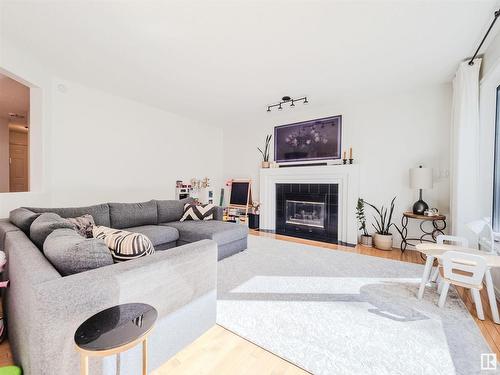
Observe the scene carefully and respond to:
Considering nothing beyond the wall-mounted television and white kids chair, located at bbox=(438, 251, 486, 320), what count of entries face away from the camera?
1

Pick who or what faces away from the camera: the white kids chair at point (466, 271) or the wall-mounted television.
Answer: the white kids chair

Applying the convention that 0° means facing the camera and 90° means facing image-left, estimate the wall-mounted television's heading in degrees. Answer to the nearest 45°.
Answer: approximately 45°

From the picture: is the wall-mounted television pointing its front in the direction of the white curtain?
no

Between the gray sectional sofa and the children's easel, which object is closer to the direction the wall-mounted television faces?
the gray sectional sofa

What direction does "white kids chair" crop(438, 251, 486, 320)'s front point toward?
away from the camera

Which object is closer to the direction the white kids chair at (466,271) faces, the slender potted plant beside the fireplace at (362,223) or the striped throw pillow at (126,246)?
the slender potted plant beside the fireplace

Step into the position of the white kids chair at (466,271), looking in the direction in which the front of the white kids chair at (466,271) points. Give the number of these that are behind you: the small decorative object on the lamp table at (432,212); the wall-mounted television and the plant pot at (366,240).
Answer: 0

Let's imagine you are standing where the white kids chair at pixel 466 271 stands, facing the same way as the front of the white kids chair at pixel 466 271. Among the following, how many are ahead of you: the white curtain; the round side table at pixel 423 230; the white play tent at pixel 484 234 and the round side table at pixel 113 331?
3

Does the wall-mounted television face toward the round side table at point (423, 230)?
no

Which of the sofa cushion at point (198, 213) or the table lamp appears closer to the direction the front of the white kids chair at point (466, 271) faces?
the table lamp

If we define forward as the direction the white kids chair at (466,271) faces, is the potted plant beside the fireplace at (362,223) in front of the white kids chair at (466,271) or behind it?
in front

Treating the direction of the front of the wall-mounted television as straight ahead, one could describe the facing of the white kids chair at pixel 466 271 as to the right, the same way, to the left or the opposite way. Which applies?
the opposite way

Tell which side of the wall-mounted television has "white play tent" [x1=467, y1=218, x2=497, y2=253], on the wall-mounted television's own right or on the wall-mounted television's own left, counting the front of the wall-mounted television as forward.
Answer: on the wall-mounted television's own left
